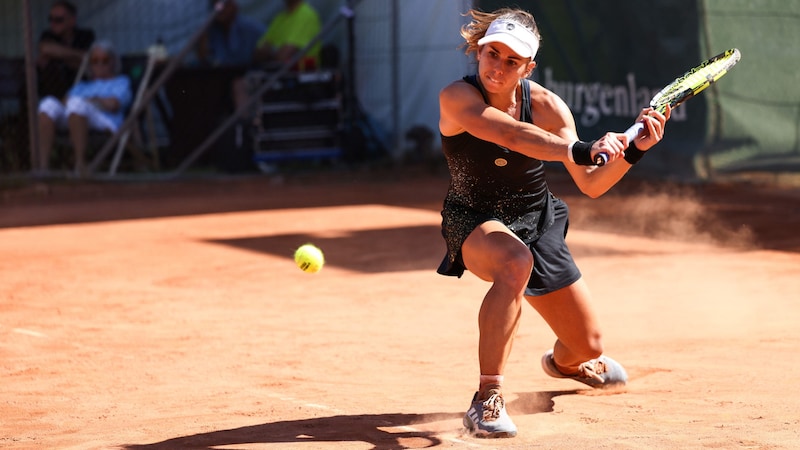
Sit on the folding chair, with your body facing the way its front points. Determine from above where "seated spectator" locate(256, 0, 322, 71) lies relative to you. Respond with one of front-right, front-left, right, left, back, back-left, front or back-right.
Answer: back-left

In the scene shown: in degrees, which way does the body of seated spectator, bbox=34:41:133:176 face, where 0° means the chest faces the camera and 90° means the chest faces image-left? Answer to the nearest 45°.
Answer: approximately 45°

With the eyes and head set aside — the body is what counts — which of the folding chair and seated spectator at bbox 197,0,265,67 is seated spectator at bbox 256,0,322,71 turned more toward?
the folding chair
